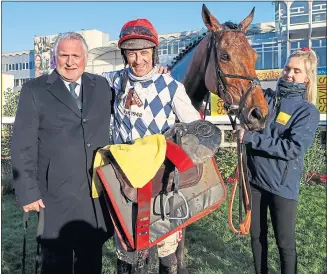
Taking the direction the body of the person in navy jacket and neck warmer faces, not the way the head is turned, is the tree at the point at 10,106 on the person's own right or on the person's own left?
on the person's own right

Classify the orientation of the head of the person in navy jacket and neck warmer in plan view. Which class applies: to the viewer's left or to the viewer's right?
to the viewer's left

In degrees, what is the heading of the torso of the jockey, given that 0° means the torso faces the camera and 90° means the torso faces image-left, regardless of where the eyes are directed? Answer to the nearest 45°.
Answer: approximately 0°

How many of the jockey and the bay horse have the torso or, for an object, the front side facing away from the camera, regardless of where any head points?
0

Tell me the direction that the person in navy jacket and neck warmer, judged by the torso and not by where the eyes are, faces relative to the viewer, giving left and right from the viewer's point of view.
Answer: facing the viewer and to the left of the viewer

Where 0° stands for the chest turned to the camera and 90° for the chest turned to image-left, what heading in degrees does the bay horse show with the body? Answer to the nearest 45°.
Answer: approximately 315°

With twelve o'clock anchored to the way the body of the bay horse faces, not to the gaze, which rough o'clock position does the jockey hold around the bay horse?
The jockey is roughly at 3 o'clock from the bay horse.

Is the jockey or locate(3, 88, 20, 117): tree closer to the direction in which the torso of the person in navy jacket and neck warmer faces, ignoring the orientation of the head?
the jockey

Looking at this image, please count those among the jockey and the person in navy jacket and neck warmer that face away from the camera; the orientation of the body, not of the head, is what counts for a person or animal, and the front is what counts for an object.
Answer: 0
